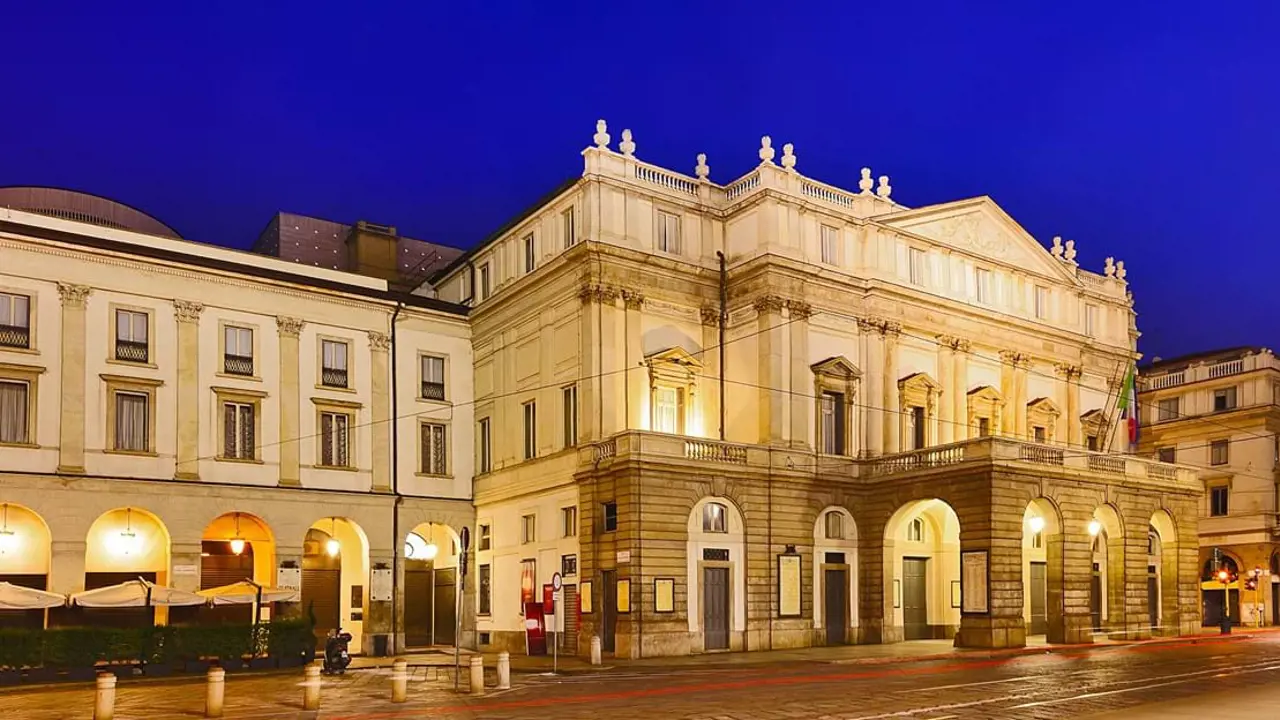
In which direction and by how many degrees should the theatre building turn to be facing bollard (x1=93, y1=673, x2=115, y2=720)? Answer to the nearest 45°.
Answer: approximately 45° to its right

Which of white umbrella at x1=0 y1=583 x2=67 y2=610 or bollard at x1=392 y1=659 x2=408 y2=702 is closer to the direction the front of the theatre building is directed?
the bollard

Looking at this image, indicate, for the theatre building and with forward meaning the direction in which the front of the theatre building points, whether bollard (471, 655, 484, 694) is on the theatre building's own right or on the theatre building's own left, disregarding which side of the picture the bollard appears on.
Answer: on the theatre building's own right

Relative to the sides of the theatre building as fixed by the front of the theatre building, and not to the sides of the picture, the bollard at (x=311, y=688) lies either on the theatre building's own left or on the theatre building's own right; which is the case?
on the theatre building's own right

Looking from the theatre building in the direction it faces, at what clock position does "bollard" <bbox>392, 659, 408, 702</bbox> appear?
The bollard is roughly at 2 o'clock from the theatre building.

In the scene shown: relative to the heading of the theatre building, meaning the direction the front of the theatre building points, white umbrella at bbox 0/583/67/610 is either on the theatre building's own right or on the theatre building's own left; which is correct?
on the theatre building's own right

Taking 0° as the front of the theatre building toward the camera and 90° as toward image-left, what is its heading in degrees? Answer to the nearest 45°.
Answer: approximately 315°

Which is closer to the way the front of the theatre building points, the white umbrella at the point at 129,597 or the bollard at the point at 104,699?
the bollard

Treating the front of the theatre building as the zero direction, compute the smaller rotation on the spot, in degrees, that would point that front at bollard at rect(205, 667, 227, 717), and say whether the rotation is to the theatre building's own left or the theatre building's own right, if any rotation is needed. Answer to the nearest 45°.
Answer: approximately 45° to the theatre building's own right

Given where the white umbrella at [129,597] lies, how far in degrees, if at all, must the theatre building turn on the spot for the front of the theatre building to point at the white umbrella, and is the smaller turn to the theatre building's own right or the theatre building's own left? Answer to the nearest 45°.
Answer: approximately 90° to the theatre building's own right

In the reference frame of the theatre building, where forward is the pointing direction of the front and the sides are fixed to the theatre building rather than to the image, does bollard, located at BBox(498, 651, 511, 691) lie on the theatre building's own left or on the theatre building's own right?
on the theatre building's own right

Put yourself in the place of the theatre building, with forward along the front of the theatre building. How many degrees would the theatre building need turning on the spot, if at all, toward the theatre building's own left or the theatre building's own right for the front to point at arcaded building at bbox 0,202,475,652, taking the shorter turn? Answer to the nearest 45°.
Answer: approximately 135° to the theatre building's own right

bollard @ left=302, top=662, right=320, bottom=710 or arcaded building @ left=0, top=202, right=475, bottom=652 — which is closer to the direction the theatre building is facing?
the bollard
